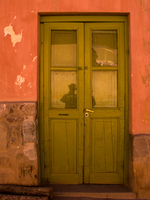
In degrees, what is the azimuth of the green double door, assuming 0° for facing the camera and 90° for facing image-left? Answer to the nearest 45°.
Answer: approximately 0°
